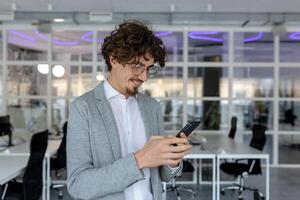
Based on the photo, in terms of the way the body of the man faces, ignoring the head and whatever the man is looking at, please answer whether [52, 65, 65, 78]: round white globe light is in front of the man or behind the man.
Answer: behind

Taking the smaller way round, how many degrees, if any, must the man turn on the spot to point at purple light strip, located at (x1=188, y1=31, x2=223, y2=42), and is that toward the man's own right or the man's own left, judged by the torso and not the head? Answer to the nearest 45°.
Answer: approximately 135° to the man's own left

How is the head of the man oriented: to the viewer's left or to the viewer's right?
to the viewer's right

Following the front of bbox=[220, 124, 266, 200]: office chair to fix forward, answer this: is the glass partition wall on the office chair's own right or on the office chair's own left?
on the office chair's own right
